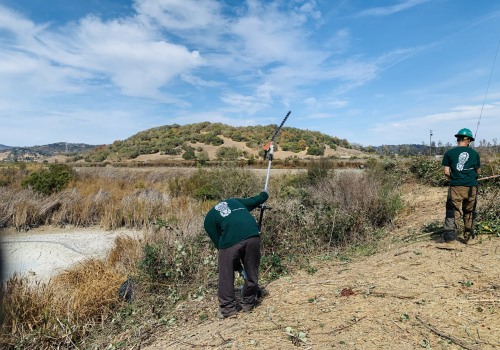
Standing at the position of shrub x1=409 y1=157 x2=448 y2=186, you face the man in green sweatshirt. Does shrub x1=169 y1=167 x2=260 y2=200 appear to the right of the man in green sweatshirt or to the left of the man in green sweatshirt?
right

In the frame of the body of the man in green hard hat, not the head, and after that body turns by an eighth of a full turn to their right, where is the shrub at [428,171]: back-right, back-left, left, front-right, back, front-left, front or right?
front-left

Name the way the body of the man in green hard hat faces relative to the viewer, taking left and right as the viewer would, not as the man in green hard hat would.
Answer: facing away from the viewer

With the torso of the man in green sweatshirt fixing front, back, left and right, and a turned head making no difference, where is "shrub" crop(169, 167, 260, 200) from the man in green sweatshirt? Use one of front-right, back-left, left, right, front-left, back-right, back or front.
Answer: front-right

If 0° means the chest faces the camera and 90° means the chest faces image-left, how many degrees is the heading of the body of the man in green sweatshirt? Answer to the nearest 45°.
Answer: approximately 135°

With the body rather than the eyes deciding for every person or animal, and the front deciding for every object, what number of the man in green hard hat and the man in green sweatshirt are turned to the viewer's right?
0

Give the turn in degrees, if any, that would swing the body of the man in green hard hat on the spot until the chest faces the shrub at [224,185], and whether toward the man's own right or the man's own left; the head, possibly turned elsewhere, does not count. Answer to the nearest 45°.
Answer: approximately 45° to the man's own left

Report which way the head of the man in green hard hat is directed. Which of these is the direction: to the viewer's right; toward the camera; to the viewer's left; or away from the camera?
away from the camera

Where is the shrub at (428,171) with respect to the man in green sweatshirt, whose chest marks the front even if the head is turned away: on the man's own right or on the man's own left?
on the man's own right

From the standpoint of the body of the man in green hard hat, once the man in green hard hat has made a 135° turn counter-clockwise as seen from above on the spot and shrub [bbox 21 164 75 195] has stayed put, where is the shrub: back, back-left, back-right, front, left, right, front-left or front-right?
front-right

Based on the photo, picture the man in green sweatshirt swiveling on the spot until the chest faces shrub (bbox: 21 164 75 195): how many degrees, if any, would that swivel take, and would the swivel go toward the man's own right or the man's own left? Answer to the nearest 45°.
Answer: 0° — they already face it
